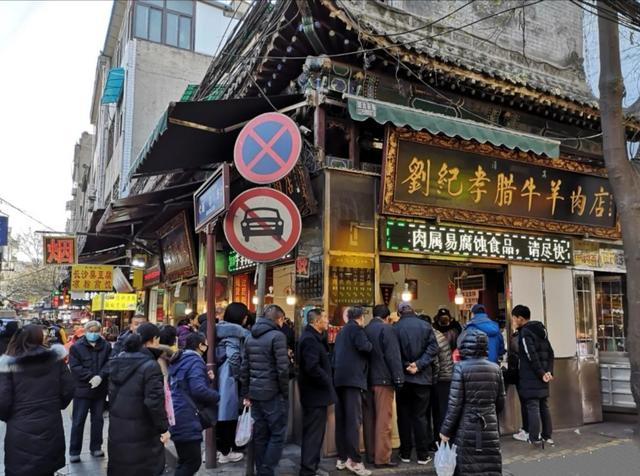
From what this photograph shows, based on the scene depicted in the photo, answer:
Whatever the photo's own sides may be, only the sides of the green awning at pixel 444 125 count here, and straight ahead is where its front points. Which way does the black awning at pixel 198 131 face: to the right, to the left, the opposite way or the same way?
to the right

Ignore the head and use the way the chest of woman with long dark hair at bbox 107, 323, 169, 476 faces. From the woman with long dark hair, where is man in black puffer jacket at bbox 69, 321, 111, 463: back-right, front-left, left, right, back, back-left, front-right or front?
front-left

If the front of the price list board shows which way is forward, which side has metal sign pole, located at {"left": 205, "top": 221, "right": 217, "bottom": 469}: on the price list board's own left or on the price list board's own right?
on the price list board's own right

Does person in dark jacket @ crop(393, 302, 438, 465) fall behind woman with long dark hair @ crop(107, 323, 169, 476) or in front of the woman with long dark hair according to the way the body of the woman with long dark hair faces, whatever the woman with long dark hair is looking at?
in front

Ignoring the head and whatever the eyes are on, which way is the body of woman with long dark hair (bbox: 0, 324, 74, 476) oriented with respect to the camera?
away from the camera

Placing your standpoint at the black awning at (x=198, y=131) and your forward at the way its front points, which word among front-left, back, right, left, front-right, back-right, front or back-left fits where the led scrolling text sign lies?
back

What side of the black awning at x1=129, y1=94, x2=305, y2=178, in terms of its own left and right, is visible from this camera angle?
left

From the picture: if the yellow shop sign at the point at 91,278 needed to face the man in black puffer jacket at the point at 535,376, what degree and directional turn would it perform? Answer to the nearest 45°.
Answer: approximately 45° to its left
